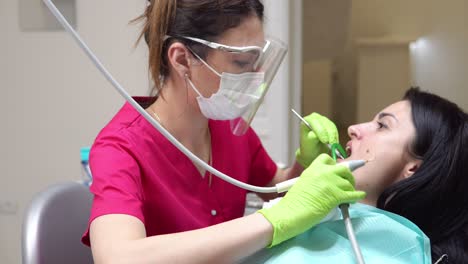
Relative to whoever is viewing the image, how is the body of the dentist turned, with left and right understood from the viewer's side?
facing the viewer and to the right of the viewer
